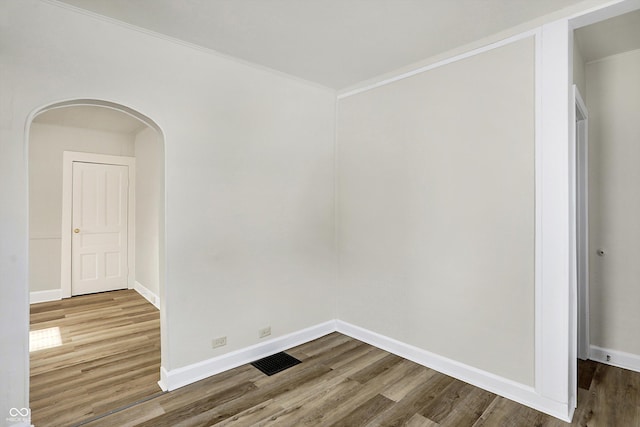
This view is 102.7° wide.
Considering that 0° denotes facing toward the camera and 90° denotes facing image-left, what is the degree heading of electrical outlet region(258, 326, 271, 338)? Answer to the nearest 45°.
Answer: approximately 315°

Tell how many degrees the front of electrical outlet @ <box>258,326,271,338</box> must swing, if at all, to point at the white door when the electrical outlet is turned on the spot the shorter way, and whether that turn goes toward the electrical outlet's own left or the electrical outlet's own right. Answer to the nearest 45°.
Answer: approximately 180°
